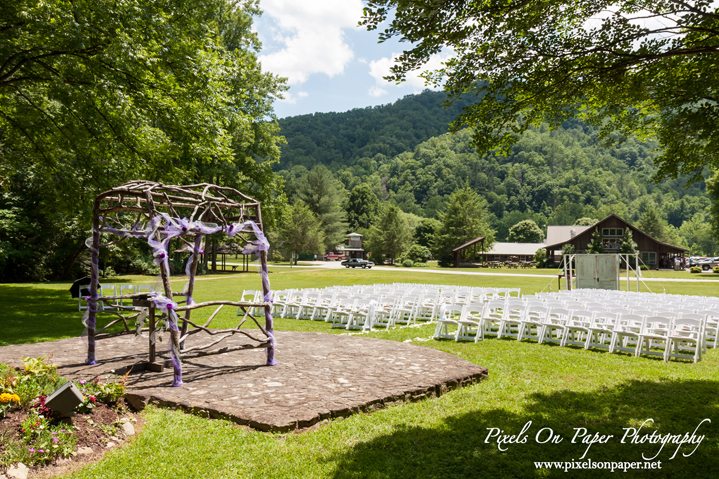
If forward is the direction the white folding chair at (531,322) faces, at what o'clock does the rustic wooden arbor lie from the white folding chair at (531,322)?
The rustic wooden arbor is roughly at 12 o'clock from the white folding chair.

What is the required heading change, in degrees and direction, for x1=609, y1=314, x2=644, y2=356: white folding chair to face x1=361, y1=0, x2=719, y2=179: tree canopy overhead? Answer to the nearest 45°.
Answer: approximately 45° to its left

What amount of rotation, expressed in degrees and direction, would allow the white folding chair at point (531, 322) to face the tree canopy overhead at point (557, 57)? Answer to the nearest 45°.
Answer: approximately 45° to its left

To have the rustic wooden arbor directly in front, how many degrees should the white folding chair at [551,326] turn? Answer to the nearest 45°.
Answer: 0° — it already faces it

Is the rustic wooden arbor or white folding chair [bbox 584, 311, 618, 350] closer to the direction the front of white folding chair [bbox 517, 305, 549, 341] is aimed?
the rustic wooden arbor

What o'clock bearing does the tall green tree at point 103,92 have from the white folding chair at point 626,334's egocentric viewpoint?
The tall green tree is roughly at 1 o'clock from the white folding chair.
